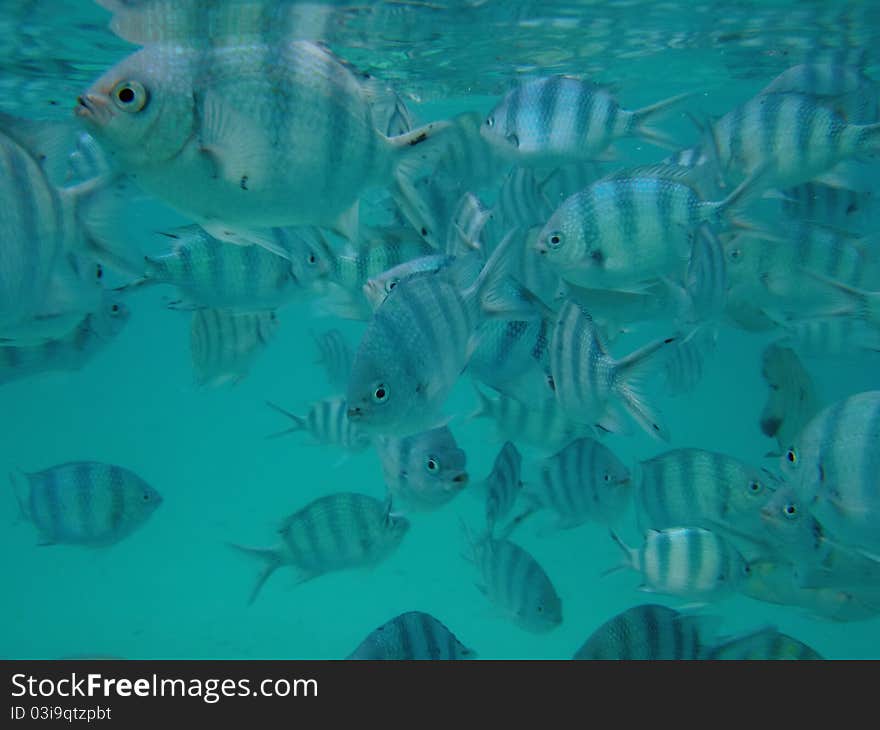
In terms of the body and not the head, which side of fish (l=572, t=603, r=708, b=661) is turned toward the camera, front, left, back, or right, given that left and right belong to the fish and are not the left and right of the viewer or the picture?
left

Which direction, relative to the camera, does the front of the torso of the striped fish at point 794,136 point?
to the viewer's left

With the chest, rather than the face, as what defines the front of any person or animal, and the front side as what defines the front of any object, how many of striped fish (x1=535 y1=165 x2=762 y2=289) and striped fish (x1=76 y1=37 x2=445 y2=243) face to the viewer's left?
2

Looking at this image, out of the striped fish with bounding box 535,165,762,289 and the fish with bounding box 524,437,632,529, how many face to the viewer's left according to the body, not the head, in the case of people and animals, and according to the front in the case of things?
1

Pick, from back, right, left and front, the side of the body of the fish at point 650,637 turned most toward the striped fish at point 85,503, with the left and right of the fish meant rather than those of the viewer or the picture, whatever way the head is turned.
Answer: front

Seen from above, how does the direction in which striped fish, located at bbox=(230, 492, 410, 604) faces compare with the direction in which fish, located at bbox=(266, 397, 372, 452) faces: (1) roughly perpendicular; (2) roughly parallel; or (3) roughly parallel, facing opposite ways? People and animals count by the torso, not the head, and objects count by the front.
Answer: roughly parallel

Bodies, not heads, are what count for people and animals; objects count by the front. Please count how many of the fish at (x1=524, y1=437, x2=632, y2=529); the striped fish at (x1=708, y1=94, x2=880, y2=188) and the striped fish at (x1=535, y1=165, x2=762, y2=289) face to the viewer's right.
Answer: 1

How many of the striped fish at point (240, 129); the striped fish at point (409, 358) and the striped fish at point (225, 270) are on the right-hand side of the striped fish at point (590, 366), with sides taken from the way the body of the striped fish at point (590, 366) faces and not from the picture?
0

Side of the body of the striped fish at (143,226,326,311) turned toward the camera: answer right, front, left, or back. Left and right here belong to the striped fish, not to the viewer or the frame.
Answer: right

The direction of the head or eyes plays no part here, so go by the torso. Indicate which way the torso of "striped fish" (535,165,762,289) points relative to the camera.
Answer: to the viewer's left

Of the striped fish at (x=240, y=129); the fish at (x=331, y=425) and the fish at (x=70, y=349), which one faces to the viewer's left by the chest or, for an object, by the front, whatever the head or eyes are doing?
the striped fish

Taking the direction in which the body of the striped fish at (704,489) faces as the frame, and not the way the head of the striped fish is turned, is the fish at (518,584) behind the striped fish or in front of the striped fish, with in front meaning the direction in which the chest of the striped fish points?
behind

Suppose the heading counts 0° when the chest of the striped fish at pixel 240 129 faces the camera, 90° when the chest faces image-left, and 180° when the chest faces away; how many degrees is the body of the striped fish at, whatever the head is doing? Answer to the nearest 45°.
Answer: approximately 90°

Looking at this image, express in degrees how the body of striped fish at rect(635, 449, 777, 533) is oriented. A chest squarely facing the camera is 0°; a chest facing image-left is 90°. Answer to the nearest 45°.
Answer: approximately 270°
